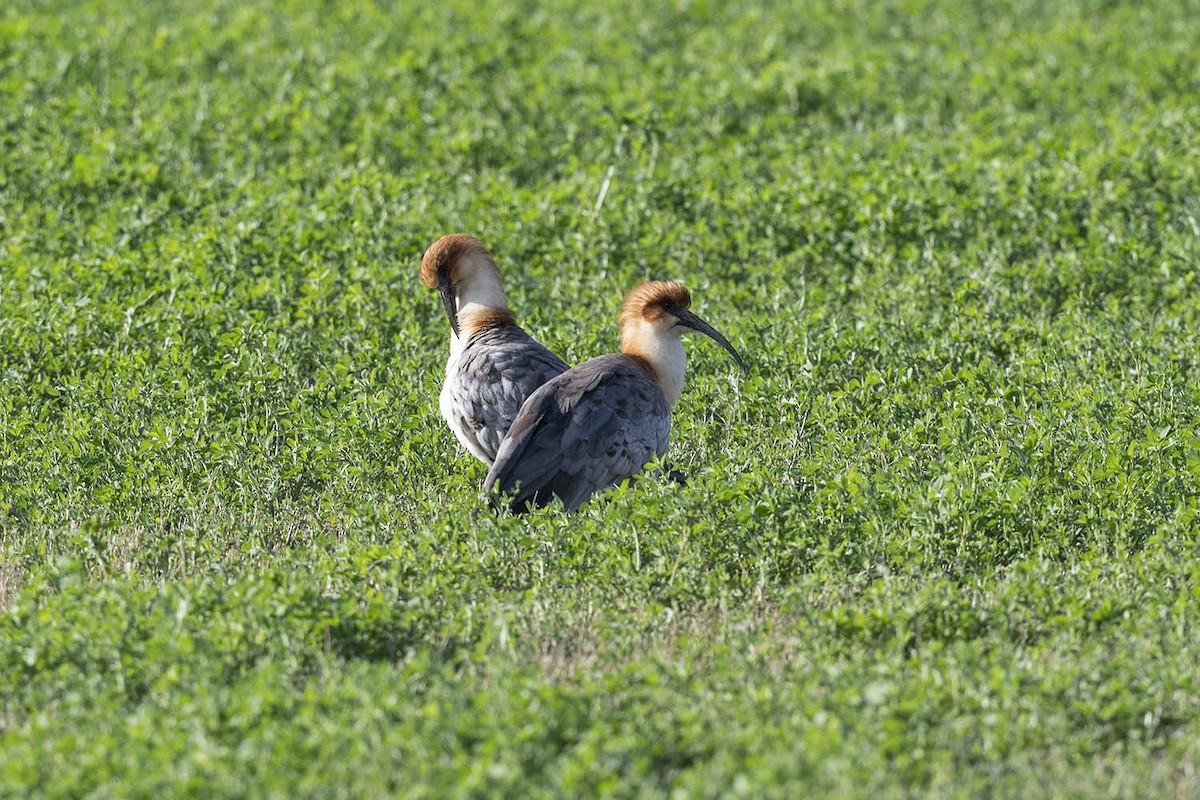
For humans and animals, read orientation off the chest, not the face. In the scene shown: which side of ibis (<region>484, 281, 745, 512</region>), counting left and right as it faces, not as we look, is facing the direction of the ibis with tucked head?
left

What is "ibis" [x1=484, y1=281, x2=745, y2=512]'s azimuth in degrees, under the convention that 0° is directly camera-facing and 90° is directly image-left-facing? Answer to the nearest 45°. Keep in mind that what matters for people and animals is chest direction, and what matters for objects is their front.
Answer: approximately 225°
